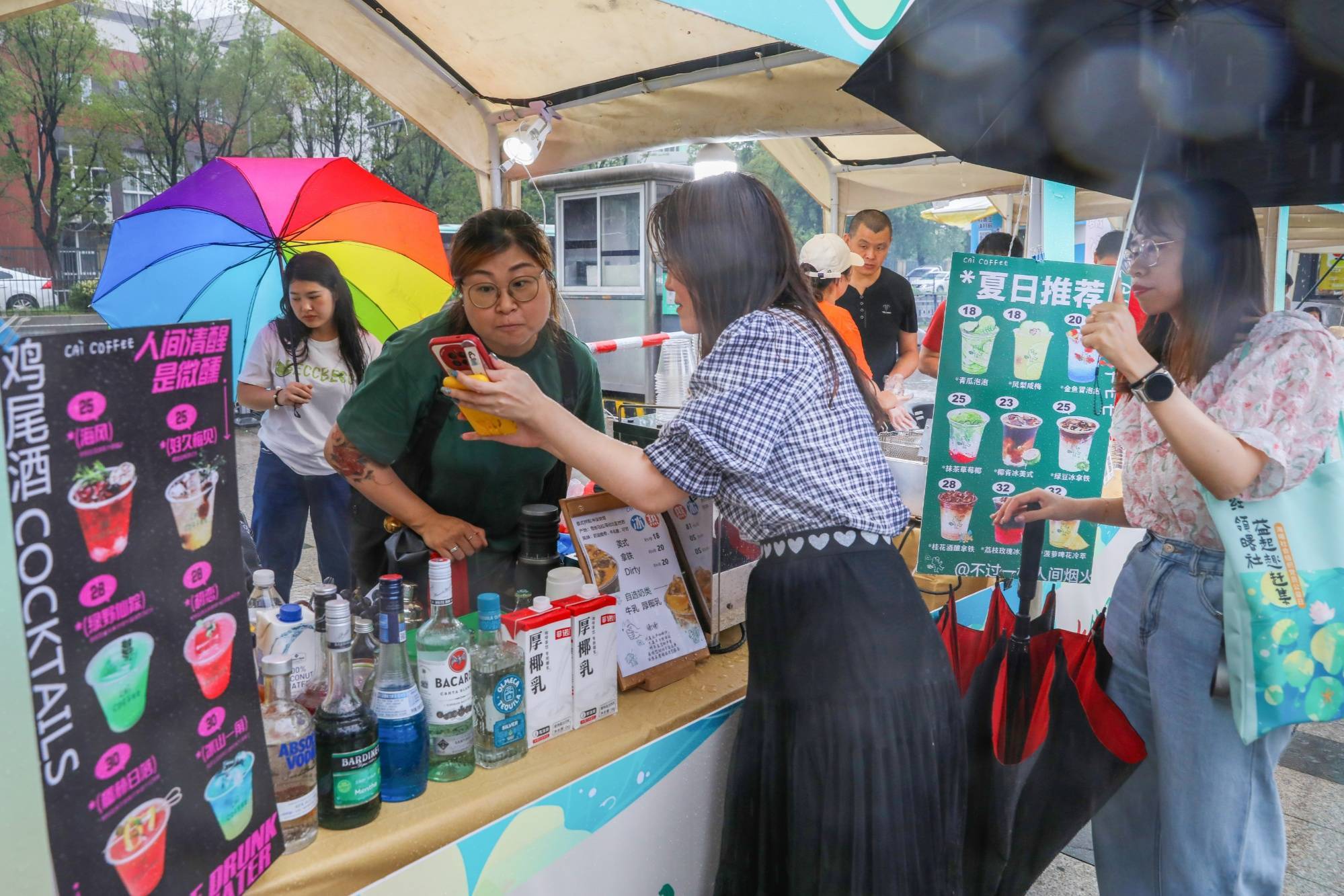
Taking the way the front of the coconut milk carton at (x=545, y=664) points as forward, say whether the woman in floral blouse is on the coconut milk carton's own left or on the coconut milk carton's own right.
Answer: on the coconut milk carton's own left

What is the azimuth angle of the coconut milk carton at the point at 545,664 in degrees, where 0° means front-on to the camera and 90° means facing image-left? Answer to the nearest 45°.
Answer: approximately 315°

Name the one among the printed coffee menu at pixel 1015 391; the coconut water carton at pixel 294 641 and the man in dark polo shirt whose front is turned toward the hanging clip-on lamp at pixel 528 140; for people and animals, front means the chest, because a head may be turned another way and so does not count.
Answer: the man in dark polo shirt

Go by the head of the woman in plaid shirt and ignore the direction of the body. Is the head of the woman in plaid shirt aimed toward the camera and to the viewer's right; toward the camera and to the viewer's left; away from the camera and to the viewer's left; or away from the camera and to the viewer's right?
away from the camera and to the viewer's left

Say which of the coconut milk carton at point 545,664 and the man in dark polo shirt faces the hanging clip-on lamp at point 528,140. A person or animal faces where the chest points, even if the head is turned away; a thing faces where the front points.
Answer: the man in dark polo shirt

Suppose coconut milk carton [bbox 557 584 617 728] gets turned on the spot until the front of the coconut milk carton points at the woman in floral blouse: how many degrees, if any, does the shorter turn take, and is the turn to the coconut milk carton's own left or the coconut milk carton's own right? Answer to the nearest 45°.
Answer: approximately 45° to the coconut milk carton's own left

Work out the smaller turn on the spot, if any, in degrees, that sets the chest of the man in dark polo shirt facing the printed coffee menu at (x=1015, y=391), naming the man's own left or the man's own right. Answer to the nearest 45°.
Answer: approximately 45° to the man's own left

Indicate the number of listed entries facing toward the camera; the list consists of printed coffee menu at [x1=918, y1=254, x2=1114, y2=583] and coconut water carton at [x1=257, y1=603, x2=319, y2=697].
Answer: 2

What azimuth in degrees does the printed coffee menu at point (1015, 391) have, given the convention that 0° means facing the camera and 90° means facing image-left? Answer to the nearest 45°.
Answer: approximately 0°
